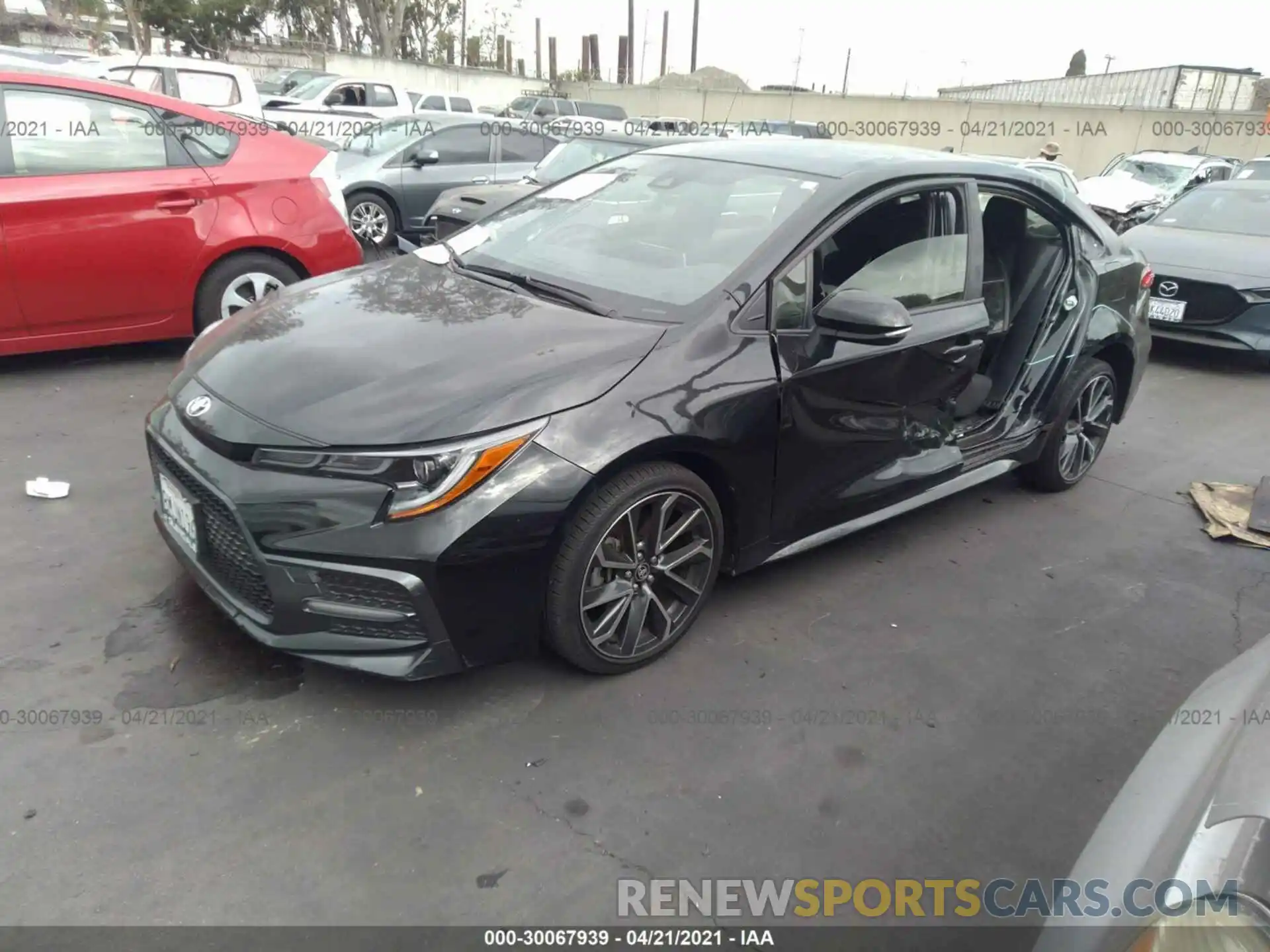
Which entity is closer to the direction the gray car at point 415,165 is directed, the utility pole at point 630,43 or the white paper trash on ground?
the white paper trash on ground

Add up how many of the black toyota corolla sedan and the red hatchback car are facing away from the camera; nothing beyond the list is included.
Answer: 0

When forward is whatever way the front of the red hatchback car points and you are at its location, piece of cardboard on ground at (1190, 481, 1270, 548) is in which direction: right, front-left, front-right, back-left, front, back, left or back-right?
back-left

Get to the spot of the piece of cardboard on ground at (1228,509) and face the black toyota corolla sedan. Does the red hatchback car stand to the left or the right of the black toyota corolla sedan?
right

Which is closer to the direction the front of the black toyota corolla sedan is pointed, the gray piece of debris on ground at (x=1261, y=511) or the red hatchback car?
the red hatchback car

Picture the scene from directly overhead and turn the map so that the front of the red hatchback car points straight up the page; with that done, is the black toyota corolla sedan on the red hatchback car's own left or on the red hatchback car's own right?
on the red hatchback car's own left

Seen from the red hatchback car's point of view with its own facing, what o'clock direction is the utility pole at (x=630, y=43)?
The utility pole is roughly at 4 o'clock from the red hatchback car.

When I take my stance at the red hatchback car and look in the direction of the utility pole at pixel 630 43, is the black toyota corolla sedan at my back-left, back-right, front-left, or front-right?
back-right

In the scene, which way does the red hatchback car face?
to the viewer's left
